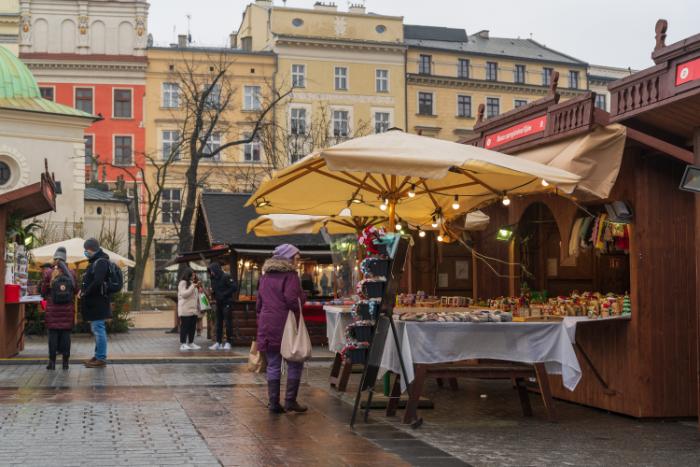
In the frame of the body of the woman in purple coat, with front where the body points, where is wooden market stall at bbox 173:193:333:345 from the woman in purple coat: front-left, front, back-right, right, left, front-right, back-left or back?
front-left

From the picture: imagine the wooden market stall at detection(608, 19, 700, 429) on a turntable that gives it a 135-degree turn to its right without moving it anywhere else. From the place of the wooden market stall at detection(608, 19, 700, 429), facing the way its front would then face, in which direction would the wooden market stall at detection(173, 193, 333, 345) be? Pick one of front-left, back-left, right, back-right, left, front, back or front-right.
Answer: front-left

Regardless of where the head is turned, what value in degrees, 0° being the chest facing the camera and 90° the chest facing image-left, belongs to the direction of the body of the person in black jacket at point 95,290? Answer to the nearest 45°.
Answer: approximately 90°

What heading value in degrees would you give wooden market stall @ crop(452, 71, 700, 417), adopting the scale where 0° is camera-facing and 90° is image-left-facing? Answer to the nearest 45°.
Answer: approximately 45°

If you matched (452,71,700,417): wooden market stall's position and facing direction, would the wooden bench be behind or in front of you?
in front

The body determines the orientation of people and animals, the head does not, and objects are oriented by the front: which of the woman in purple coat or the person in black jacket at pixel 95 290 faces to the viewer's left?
the person in black jacket

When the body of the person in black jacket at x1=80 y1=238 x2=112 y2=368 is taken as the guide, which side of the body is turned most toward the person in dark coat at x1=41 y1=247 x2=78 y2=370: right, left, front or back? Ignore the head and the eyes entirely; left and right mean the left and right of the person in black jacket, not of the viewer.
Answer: front

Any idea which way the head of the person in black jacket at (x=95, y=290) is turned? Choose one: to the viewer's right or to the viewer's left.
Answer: to the viewer's left

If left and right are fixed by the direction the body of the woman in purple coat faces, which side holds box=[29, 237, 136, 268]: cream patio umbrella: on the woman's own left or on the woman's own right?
on the woman's own left

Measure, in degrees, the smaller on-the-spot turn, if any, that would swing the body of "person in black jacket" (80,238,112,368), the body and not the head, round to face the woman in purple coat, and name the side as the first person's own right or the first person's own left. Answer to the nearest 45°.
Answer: approximately 90° to the first person's own left
